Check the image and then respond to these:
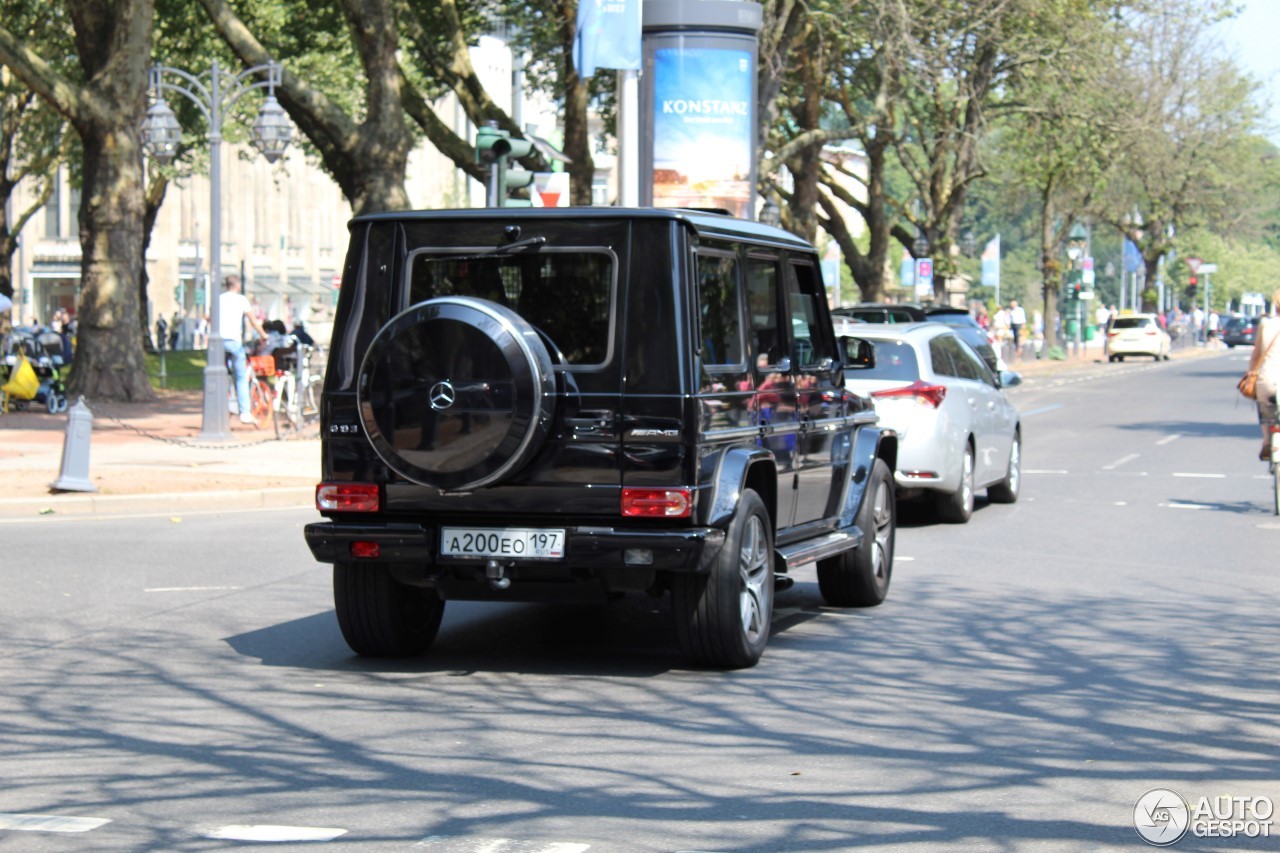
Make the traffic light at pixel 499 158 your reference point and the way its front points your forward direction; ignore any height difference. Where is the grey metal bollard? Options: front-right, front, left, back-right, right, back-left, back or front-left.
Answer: back

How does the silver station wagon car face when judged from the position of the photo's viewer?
facing away from the viewer and to the right of the viewer

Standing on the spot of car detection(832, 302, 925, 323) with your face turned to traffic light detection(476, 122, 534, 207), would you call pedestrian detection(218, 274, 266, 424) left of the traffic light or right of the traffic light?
right

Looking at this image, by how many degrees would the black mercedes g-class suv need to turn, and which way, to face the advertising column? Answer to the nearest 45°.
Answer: approximately 45° to its left

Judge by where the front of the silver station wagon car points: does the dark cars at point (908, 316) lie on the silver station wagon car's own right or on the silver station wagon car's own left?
on the silver station wagon car's own left

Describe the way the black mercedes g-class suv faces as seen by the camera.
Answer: facing away from the viewer and to the right of the viewer
